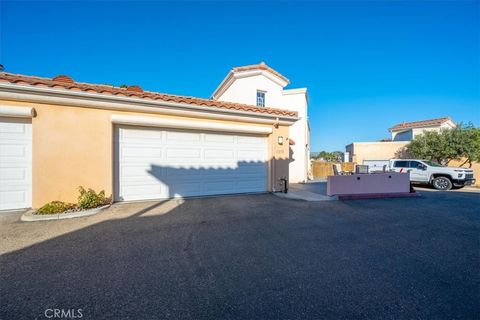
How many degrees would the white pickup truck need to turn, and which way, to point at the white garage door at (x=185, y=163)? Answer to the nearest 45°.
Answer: approximately 90° to its right

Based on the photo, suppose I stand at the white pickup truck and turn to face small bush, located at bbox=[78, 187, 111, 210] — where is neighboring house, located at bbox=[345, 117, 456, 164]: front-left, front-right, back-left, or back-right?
back-right

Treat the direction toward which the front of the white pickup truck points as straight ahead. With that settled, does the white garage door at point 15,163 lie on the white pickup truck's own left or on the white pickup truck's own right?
on the white pickup truck's own right

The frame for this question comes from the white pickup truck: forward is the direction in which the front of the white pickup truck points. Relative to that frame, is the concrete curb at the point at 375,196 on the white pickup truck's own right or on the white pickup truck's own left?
on the white pickup truck's own right

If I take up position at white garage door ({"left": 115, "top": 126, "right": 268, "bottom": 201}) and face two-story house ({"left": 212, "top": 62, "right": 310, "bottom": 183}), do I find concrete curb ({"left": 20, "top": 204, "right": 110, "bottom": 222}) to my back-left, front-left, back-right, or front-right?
back-left

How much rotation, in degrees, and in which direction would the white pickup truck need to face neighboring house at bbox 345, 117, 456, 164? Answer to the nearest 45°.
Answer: approximately 135° to its left

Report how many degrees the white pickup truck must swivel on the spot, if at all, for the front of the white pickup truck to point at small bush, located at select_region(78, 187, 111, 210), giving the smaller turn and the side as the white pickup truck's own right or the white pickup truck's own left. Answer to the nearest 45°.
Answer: approximately 90° to the white pickup truck's own right

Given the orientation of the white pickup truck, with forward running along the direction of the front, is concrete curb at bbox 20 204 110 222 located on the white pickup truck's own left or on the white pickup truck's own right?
on the white pickup truck's own right

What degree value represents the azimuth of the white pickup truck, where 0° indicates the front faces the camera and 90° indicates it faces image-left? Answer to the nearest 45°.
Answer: approximately 315°

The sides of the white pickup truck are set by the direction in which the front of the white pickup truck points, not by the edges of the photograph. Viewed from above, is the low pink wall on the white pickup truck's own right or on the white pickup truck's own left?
on the white pickup truck's own right

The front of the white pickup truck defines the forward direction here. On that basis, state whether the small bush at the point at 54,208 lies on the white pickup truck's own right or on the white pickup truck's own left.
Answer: on the white pickup truck's own right
